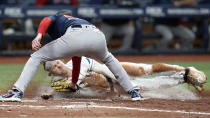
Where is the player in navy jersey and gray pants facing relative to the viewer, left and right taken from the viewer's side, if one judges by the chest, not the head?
facing away from the viewer and to the left of the viewer
